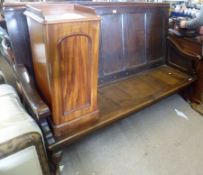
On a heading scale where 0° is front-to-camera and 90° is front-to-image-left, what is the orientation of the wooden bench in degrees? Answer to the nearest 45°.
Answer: approximately 315°
